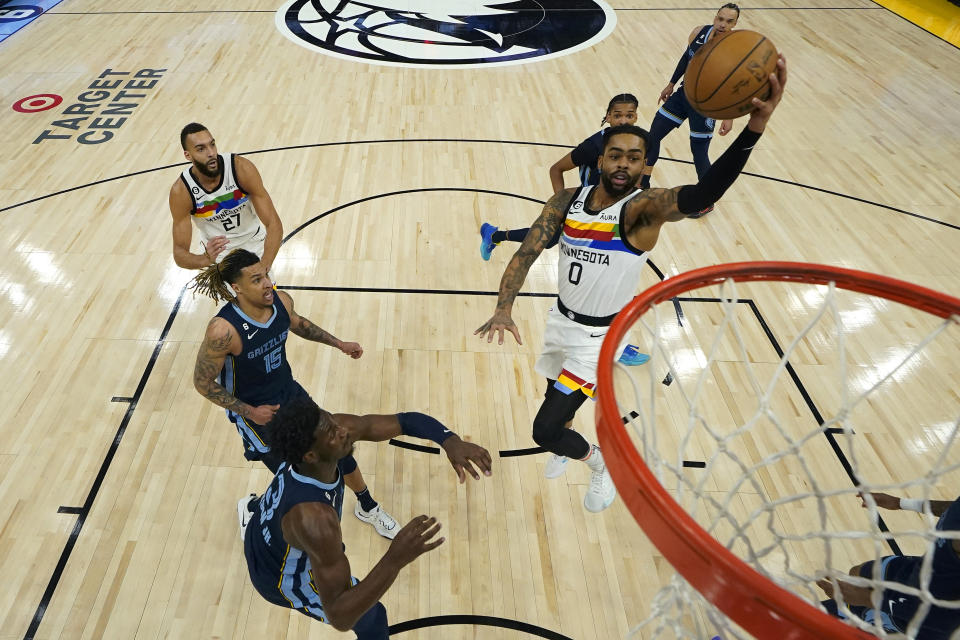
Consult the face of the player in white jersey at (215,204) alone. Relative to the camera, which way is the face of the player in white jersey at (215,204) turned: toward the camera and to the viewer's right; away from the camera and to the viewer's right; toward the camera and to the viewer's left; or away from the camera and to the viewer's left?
toward the camera and to the viewer's right

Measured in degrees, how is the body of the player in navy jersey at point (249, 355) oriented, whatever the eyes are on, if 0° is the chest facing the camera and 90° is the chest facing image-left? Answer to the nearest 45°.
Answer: approximately 315°

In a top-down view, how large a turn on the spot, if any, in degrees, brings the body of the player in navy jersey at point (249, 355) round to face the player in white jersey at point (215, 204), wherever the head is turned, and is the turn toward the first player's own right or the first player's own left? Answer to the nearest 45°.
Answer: approximately 135° to the first player's own left

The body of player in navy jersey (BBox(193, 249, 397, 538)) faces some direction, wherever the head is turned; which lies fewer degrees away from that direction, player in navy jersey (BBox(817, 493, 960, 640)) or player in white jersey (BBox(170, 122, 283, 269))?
the player in navy jersey

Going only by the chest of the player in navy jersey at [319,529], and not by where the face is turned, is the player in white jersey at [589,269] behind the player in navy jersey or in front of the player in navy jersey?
in front
